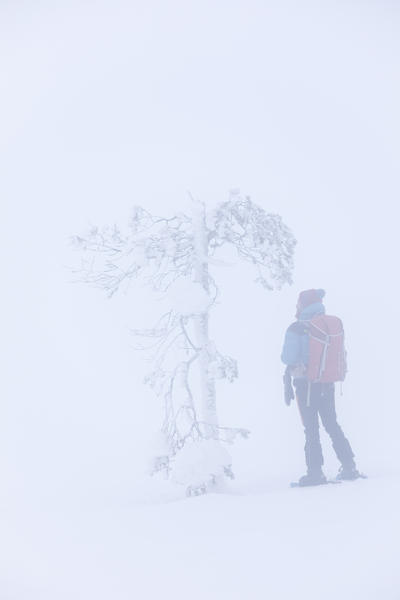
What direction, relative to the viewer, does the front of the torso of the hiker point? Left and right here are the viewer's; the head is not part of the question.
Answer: facing away from the viewer and to the left of the viewer

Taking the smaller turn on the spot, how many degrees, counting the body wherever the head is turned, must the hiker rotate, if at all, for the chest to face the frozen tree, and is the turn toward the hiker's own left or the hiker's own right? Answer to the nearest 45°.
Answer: approximately 45° to the hiker's own left
